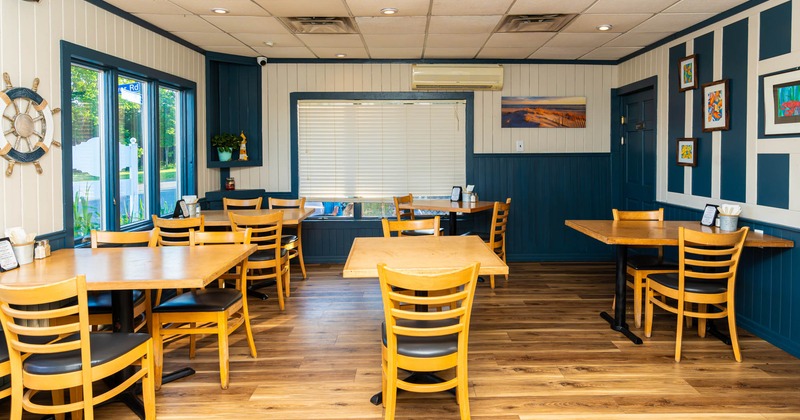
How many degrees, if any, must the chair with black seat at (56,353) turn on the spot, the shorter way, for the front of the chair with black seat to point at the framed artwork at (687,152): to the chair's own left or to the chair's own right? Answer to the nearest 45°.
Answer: approximately 45° to the chair's own right

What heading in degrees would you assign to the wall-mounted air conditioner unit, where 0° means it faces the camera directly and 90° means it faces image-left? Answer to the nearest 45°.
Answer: approximately 0°

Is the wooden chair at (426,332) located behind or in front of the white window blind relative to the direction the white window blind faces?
in front

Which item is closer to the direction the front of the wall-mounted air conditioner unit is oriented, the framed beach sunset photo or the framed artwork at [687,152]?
the framed artwork

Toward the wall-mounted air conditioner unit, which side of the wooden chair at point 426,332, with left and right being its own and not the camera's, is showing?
front

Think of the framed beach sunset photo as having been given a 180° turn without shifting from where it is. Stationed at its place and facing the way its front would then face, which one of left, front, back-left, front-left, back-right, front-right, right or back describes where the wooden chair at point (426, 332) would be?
back

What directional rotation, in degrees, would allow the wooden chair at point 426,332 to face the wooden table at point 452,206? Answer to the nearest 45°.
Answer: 0° — it already faces it

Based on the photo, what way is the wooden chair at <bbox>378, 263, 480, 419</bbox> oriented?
away from the camera

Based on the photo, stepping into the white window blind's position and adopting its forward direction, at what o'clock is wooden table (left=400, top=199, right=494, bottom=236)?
The wooden table is roughly at 11 o'clock from the white window blind.

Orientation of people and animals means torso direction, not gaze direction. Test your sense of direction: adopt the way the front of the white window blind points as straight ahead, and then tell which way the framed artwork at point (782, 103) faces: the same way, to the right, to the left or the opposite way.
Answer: to the right

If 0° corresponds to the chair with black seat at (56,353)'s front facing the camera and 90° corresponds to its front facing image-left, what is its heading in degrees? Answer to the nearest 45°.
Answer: approximately 225°

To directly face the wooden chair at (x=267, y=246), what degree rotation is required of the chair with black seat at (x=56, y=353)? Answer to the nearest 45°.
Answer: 0° — it already faces it

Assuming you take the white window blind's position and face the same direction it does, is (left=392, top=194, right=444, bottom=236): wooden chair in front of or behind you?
in front

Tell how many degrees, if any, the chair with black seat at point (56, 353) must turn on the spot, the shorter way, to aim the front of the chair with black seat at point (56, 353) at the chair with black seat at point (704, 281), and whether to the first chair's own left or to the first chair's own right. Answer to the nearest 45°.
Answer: approximately 45° to the first chair's own right

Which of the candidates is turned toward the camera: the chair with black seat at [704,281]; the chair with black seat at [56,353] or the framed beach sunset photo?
the framed beach sunset photo

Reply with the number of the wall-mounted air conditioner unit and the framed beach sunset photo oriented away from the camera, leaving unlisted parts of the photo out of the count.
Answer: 0
